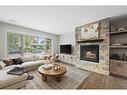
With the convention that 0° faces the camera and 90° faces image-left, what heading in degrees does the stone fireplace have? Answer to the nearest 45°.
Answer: approximately 45°

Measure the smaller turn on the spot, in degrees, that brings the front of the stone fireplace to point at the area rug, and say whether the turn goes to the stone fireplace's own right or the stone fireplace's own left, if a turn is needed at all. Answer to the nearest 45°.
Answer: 0° — it already faces it

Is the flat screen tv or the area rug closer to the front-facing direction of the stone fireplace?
the area rug

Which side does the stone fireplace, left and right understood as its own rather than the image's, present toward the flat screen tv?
right
